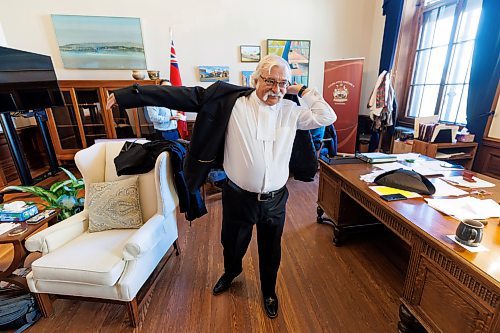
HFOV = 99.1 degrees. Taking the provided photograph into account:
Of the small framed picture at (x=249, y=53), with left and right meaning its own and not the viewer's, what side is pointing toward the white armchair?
front

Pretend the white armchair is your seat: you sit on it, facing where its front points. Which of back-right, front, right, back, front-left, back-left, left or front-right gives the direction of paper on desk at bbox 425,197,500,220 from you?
left

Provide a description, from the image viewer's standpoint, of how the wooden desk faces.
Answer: facing the viewer and to the left of the viewer

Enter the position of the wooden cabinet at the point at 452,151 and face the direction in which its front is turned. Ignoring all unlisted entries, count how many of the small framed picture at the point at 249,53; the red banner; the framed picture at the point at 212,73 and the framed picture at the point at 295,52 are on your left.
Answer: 0

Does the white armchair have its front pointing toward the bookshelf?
no

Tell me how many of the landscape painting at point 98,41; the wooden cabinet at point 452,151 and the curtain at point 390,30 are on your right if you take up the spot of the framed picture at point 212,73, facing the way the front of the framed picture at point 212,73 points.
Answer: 1

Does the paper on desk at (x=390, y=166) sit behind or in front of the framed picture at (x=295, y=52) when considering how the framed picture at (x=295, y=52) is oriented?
in front

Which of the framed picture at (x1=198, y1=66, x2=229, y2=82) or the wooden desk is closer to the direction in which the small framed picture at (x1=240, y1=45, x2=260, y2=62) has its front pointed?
the wooden desk

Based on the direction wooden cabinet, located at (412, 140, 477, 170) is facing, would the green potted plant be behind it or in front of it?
in front

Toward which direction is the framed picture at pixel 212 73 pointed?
toward the camera

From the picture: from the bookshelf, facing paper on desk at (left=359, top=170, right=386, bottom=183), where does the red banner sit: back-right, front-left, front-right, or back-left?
front-left

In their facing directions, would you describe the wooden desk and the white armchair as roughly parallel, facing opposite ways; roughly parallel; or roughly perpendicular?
roughly perpendicular

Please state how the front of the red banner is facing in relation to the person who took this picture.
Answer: facing the viewer

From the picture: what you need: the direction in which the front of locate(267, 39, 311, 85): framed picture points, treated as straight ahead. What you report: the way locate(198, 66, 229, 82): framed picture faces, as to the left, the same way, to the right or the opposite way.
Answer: the same way

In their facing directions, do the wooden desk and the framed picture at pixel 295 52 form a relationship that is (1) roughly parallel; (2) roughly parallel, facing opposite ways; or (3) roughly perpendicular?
roughly perpendicular

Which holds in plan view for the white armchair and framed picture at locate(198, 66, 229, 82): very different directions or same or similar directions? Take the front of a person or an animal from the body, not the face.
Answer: same or similar directions

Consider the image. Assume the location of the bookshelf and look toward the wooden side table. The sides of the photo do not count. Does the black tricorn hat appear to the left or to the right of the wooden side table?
left

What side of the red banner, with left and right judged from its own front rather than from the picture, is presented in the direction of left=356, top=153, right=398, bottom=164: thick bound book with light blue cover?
front

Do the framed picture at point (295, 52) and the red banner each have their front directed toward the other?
no

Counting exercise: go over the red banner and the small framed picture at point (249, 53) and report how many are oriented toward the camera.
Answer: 2

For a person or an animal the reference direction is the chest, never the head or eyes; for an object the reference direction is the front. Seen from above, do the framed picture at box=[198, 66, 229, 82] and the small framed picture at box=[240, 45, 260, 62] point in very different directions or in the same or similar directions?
same or similar directions
